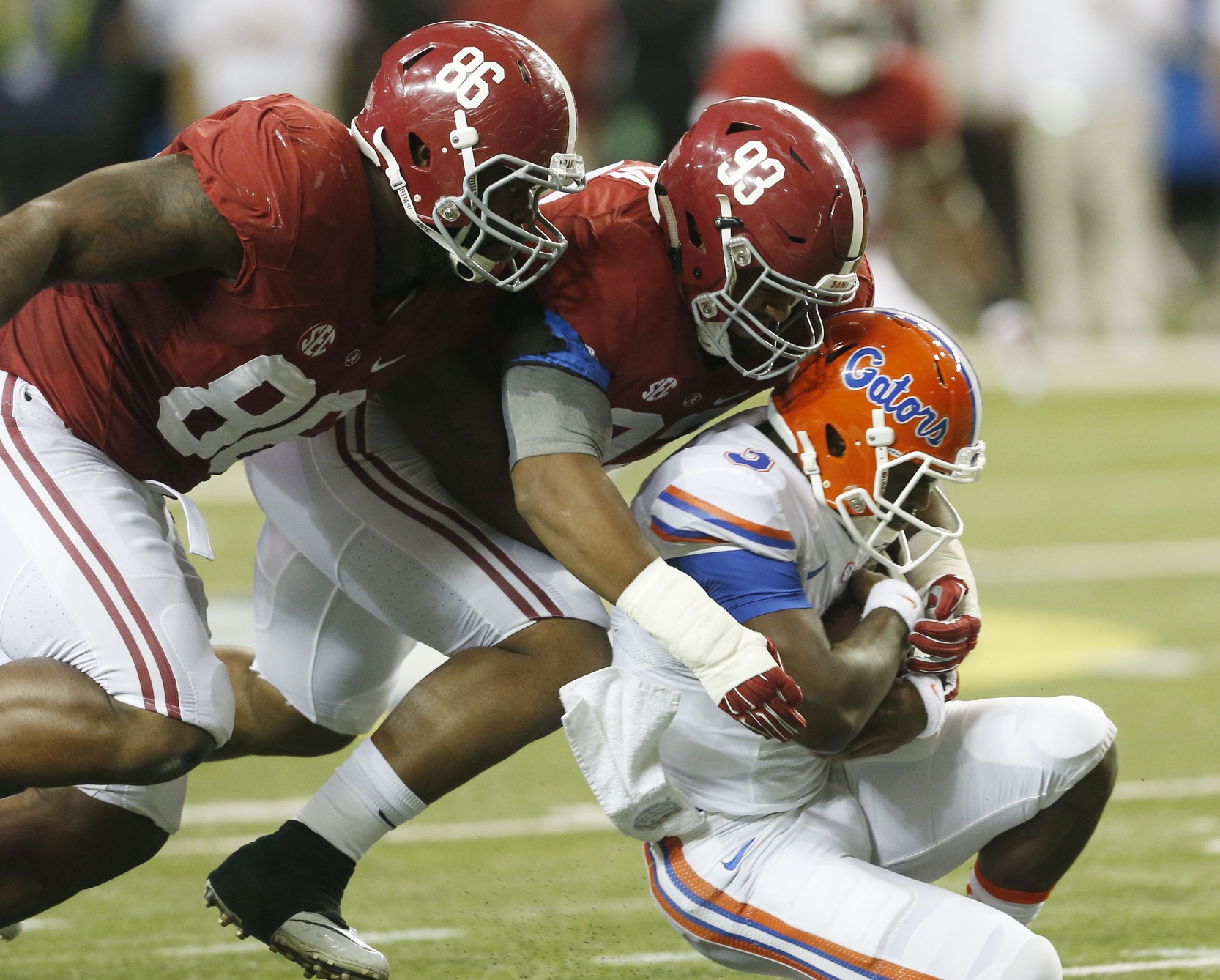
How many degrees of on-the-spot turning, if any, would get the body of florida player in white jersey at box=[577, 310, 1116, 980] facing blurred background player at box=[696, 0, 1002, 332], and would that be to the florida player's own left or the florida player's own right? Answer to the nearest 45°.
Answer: approximately 90° to the florida player's own left

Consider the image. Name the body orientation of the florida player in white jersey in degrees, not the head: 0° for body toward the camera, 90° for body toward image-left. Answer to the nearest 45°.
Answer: approximately 270°

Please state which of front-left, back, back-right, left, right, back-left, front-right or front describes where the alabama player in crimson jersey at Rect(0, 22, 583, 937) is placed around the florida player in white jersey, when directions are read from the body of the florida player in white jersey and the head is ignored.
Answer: back
